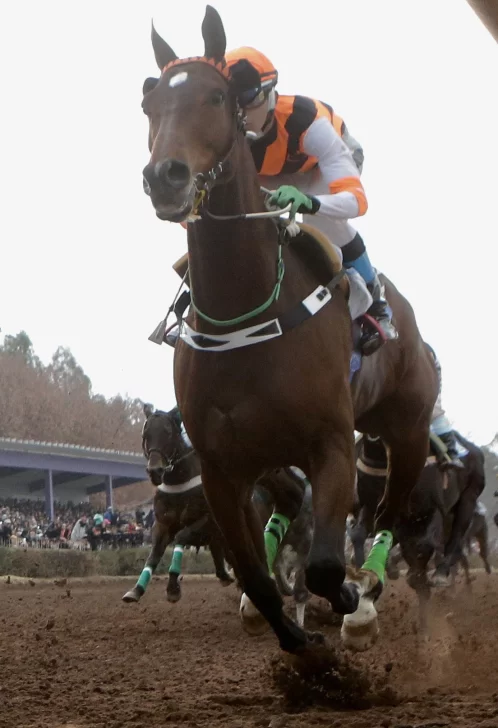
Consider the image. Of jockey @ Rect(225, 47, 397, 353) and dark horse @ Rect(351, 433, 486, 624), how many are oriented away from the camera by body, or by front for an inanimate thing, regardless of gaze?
0

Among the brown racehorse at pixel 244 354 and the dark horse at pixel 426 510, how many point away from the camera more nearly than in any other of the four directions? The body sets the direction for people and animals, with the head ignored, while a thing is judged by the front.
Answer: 0

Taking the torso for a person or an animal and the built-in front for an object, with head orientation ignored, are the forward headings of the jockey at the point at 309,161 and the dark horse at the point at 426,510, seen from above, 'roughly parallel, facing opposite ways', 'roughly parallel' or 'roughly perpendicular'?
roughly parallel

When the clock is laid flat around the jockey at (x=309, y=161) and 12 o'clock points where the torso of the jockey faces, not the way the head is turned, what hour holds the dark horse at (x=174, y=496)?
The dark horse is roughly at 4 o'clock from the jockey.

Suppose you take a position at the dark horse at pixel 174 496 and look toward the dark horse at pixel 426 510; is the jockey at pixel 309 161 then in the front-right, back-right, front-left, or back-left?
front-right

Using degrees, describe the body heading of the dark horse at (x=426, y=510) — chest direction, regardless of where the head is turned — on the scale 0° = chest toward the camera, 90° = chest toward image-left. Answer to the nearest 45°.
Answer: approximately 45°

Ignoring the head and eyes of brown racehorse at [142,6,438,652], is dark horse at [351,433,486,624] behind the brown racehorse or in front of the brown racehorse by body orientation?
behind

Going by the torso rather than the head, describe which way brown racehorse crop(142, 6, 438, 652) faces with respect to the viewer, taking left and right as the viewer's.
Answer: facing the viewer and to the left of the viewer

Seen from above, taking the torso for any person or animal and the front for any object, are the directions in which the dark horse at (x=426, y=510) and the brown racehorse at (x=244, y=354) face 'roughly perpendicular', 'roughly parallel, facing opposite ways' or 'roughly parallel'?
roughly parallel

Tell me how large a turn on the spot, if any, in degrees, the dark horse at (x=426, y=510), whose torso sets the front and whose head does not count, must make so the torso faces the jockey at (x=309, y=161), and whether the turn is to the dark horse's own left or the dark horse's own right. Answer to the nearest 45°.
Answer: approximately 45° to the dark horse's own left

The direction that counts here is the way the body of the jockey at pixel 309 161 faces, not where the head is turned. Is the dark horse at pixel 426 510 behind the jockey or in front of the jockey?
behind

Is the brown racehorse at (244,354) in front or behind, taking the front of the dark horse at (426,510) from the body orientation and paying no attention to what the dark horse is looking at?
in front
